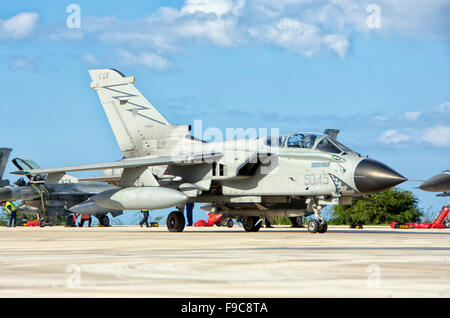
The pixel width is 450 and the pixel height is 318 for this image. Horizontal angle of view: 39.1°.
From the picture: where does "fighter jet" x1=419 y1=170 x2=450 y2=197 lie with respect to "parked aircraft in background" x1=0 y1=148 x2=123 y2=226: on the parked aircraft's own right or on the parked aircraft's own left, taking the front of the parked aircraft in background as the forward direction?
on the parked aircraft's own left
